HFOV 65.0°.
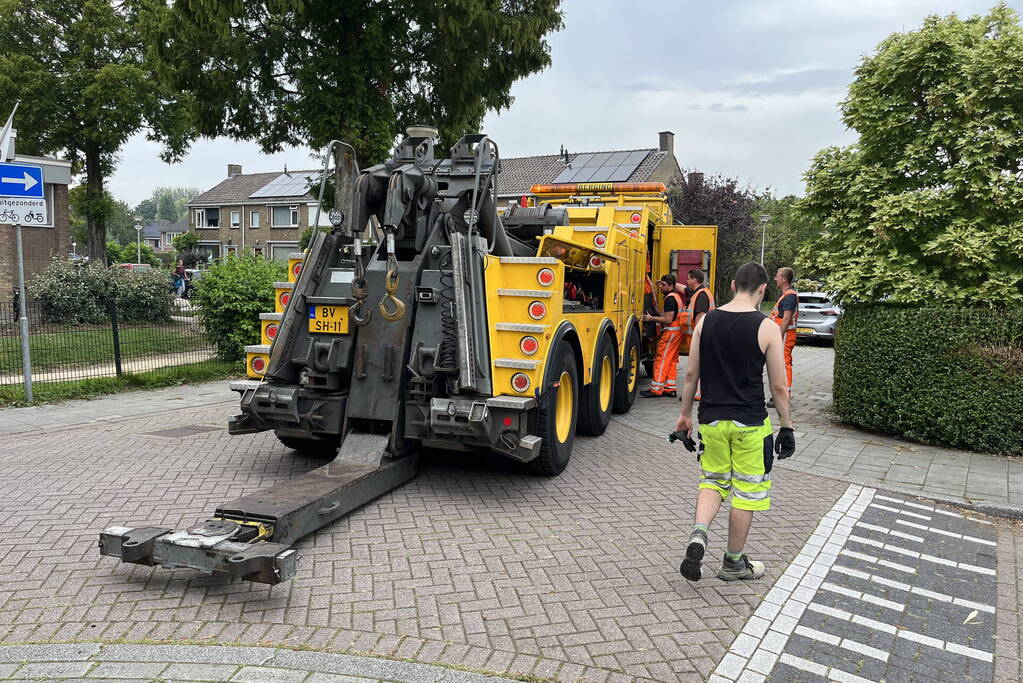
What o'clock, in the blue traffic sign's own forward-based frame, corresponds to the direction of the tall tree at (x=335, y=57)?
The tall tree is roughly at 8 o'clock from the blue traffic sign.

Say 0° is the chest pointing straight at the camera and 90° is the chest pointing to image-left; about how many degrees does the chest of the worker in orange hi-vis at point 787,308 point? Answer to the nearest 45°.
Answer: approximately 90°

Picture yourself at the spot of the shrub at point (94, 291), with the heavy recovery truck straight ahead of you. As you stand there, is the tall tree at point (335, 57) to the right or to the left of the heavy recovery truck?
left

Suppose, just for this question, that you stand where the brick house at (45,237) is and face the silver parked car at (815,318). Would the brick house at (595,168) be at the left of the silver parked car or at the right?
left

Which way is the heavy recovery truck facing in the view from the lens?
facing away from the viewer and to the right of the viewer

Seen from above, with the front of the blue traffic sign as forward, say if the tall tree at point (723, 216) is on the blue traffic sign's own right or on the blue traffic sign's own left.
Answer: on the blue traffic sign's own left
